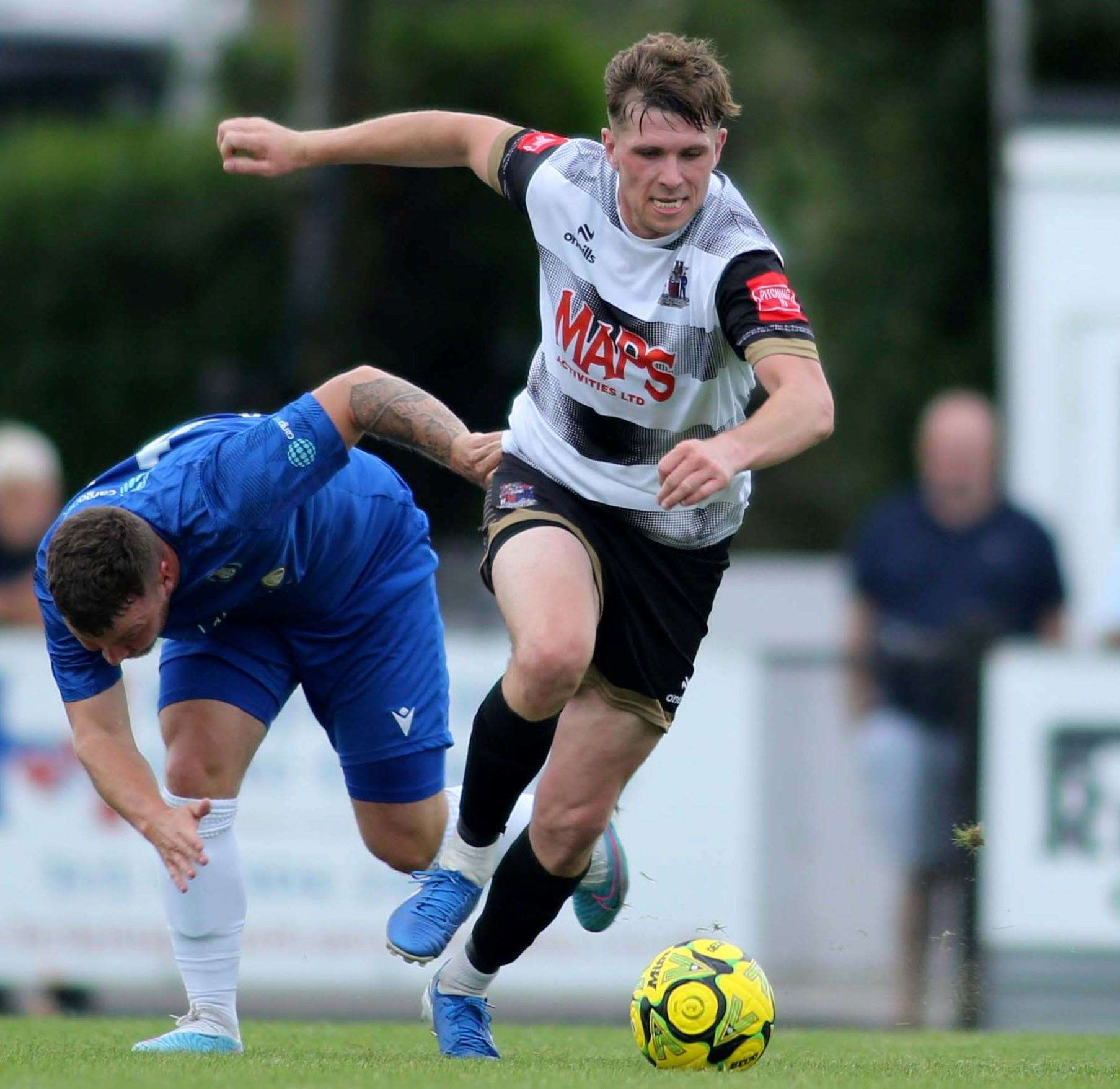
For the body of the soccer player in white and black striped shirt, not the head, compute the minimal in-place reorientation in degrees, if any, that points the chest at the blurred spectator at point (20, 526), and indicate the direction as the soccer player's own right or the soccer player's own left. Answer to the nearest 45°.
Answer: approximately 135° to the soccer player's own right

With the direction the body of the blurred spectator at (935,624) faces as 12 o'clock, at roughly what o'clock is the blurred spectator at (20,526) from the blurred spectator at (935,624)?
the blurred spectator at (20,526) is roughly at 3 o'clock from the blurred spectator at (935,624).

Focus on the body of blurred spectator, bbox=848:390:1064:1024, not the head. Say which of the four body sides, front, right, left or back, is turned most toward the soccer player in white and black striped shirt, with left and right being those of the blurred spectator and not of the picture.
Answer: front

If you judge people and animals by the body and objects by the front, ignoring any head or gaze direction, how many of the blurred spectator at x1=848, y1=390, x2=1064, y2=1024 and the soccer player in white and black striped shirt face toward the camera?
2

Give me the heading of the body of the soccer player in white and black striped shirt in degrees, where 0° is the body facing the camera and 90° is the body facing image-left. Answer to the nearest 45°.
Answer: approximately 0°

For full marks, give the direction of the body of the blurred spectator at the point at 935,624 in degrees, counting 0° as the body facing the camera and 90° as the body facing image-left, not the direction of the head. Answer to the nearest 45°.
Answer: approximately 0°

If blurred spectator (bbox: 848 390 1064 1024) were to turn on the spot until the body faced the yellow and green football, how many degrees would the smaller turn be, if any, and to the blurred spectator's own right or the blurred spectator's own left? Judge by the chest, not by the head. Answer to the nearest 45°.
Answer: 0° — they already face it

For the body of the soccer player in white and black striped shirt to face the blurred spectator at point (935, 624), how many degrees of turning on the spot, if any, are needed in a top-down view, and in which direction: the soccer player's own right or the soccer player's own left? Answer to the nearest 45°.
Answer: approximately 135° to the soccer player's own left
